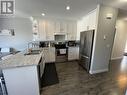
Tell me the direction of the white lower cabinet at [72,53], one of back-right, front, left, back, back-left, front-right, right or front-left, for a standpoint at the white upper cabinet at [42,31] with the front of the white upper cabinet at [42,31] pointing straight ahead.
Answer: left

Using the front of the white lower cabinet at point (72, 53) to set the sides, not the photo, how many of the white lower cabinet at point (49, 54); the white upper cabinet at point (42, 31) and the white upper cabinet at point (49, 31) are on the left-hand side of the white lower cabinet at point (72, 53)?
0

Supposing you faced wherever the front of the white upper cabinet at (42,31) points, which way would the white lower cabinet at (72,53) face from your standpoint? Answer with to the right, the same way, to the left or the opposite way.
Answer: the same way

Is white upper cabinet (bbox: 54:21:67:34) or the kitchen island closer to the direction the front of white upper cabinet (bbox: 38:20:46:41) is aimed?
the kitchen island

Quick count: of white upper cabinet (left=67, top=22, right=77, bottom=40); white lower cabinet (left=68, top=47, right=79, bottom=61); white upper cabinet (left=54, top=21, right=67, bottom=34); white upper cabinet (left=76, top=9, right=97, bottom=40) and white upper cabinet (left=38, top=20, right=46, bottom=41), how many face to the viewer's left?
1

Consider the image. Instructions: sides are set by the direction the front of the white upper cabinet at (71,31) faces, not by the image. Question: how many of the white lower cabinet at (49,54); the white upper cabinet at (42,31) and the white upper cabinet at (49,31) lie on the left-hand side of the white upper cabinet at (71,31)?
0

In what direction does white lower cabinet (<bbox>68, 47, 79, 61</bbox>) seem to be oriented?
toward the camera

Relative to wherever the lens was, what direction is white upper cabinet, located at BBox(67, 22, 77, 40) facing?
facing the viewer

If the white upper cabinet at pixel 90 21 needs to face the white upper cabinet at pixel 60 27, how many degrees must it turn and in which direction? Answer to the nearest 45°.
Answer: approximately 45° to its right

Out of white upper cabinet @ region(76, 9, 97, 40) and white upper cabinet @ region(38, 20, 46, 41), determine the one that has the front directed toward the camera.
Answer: white upper cabinet @ region(38, 20, 46, 41)

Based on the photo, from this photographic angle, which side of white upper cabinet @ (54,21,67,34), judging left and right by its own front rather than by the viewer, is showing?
front
